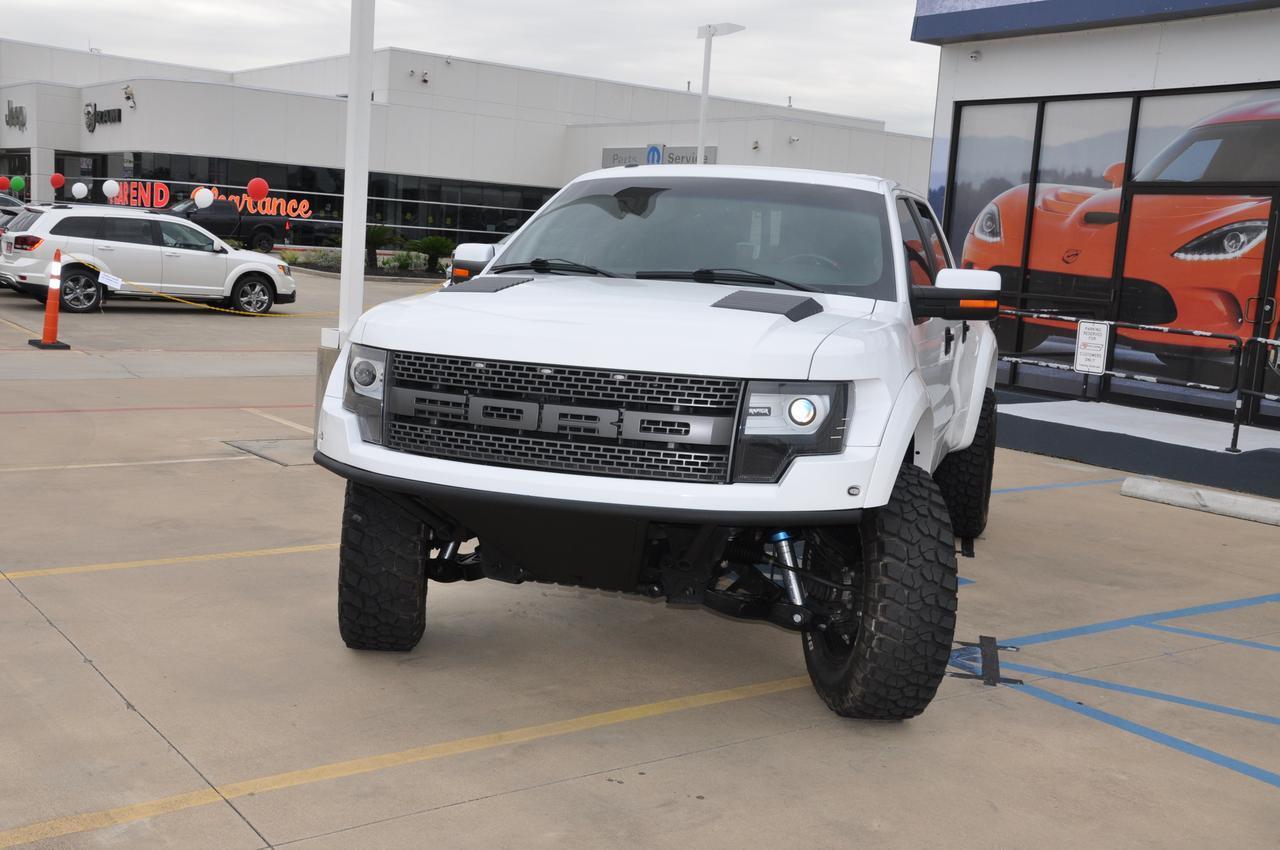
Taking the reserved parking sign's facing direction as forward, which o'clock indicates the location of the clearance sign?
The clearance sign is roughly at 4 o'clock from the reserved parking sign.

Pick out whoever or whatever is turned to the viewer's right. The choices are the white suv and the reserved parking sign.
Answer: the white suv

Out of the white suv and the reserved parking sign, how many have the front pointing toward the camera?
1

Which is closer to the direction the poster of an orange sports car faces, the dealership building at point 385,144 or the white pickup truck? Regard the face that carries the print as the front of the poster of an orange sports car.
the white pickup truck

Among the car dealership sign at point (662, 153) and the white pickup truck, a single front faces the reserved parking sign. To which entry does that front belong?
the car dealership sign

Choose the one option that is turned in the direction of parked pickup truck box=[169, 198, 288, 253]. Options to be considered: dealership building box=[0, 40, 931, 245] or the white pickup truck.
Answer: the dealership building

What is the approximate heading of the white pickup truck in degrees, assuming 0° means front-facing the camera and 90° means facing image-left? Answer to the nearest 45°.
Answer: approximately 45°

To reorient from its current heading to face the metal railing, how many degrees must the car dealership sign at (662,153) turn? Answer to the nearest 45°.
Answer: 0° — it already faces it

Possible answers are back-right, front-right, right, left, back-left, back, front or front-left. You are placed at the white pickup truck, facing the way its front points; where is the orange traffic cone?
right

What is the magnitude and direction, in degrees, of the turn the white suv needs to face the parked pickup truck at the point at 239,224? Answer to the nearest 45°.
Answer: approximately 90° to its left

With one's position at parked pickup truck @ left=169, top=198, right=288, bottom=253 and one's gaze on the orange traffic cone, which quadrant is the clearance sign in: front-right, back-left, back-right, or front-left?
back-right

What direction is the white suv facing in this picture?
to the viewer's right

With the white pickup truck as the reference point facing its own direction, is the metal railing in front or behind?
behind
